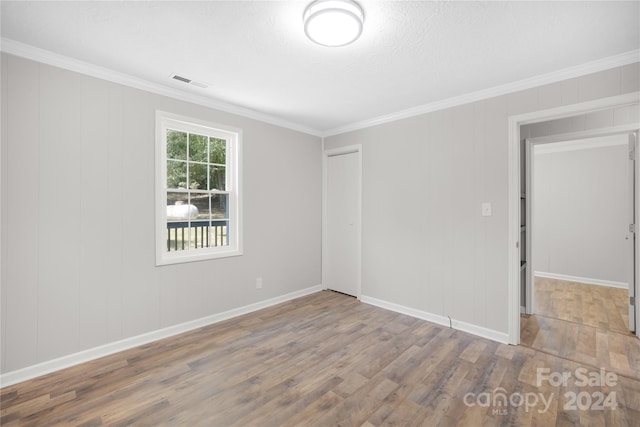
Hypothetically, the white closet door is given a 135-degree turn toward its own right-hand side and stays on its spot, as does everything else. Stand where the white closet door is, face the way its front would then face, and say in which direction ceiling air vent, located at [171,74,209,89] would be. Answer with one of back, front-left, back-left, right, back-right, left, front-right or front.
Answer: back-left

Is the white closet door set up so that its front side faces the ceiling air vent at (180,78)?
yes

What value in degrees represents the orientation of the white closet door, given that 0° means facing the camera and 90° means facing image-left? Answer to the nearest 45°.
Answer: approximately 45°

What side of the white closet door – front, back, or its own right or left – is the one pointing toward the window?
front

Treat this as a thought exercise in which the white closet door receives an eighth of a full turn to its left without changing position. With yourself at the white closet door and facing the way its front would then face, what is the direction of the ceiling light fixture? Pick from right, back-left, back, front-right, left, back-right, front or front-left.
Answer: front
